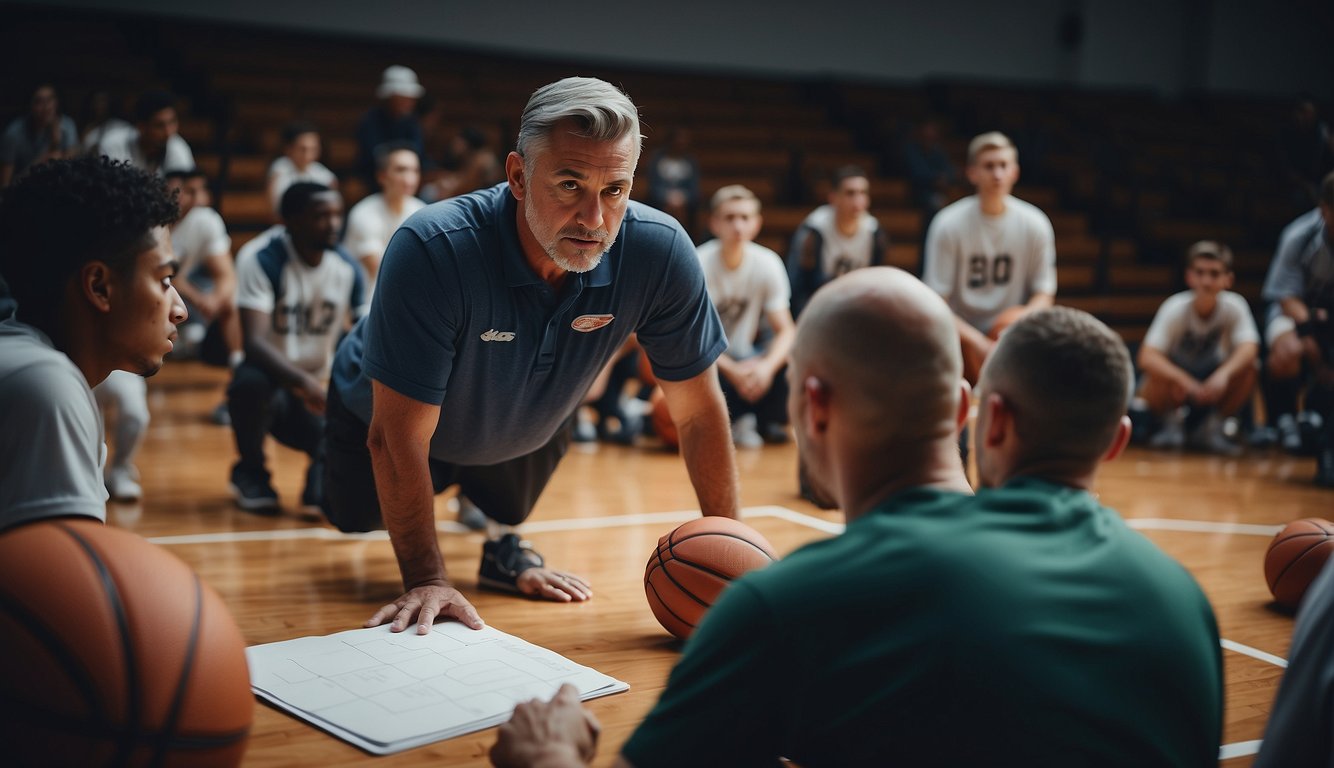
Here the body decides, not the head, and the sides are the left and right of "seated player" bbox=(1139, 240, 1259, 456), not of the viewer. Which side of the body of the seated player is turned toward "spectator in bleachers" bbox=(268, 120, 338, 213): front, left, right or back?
right

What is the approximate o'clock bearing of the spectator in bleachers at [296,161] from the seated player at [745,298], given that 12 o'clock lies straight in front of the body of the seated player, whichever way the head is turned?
The spectator in bleachers is roughly at 4 o'clock from the seated player.

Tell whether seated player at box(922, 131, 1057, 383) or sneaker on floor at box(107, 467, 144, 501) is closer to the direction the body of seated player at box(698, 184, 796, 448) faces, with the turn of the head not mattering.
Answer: the sneaker on floor

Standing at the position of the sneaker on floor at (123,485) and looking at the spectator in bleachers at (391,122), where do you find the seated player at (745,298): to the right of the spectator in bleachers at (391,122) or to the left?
right

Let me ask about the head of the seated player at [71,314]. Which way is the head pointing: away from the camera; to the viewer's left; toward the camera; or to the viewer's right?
to the viewer's right

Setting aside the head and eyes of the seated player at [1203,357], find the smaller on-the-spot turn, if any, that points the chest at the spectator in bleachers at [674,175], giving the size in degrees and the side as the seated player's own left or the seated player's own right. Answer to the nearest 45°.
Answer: approximately 135° to the seated player's own right

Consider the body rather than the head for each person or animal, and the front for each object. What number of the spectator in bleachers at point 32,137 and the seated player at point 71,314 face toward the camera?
1

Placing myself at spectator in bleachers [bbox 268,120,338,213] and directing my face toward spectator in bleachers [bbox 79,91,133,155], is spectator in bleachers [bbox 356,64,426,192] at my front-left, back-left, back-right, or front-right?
back-right
